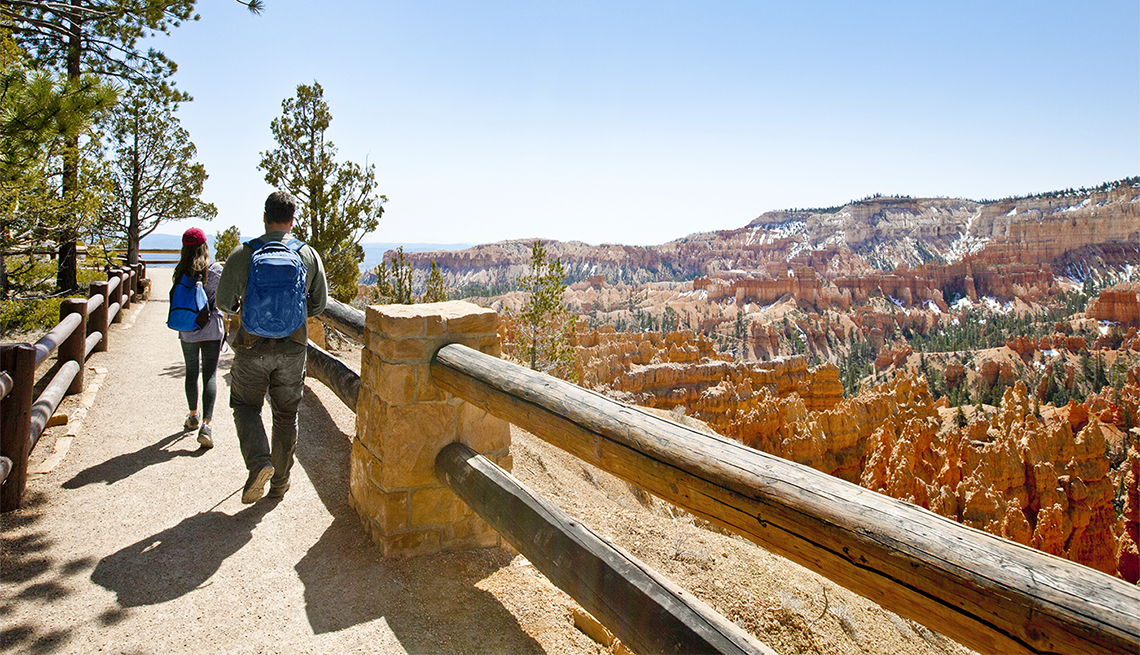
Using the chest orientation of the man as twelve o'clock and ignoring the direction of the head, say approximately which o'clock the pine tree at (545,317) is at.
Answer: The pine tree is roughly at 1 o'clock from the man.

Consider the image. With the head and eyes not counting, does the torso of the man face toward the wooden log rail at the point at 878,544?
no

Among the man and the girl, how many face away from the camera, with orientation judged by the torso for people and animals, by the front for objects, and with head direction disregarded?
2

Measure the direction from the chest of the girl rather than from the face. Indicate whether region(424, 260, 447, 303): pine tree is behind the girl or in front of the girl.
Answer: in front

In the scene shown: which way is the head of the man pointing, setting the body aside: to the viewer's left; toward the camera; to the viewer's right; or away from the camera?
away from the camera

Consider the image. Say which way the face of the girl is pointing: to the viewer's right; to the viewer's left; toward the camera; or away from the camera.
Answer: away from the camera

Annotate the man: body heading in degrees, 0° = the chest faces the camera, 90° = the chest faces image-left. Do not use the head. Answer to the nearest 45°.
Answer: approximately 180°

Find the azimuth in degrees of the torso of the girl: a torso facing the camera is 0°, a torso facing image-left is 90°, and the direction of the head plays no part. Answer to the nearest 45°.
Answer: approximately 180°

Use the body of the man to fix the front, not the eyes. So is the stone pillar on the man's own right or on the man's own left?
on the man's own right

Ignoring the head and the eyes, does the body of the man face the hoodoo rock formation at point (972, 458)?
no

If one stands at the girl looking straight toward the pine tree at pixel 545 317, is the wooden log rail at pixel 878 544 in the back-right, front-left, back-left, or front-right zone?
back-right

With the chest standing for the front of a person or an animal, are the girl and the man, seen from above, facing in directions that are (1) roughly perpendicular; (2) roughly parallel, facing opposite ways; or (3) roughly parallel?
roughly parallel

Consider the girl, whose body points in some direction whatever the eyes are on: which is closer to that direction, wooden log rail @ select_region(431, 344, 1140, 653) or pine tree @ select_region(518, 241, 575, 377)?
the pine tree
